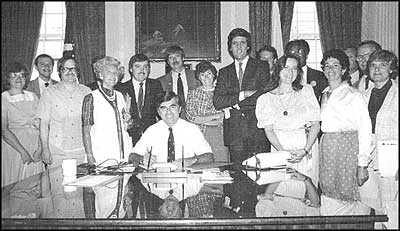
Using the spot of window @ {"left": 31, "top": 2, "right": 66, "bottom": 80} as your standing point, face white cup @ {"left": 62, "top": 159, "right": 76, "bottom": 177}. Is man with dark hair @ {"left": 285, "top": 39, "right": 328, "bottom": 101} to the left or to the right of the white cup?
left

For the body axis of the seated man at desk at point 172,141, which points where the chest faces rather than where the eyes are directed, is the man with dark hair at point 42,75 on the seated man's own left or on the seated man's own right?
on the seated man's own right

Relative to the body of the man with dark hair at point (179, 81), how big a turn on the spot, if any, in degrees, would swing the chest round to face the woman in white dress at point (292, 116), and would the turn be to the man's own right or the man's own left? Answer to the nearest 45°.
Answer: approximately 45° to the man's own left

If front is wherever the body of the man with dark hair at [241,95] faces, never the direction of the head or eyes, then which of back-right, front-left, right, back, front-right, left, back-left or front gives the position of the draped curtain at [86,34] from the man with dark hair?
back-right

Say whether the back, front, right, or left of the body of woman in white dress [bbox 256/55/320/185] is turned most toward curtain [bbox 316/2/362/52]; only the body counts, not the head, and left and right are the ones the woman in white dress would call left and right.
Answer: back

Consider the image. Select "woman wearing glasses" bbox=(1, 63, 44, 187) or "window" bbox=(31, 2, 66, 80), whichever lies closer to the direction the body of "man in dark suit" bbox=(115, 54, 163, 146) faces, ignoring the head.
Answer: the woman wearing glasses
